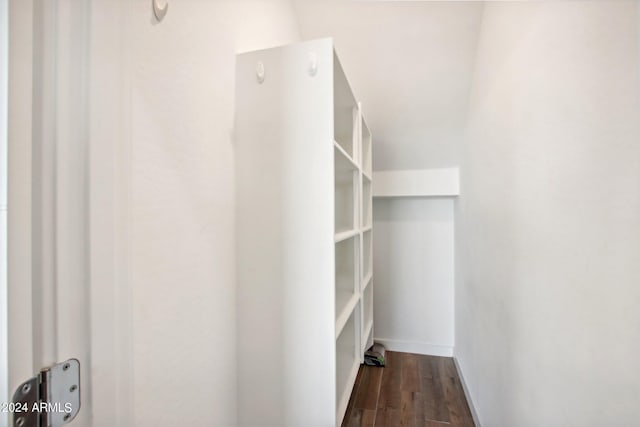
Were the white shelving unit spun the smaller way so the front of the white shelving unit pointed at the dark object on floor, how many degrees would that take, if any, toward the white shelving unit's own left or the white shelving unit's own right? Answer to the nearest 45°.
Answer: approximately 45° to the white shelving unit's own left

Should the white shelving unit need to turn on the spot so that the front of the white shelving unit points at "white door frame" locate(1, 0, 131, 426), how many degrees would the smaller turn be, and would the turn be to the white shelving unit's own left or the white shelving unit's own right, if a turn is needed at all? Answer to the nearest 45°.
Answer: approximately 135° to the white shelving unit's own right

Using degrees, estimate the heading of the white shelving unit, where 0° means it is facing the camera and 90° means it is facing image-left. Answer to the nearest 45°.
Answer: approximately 270°

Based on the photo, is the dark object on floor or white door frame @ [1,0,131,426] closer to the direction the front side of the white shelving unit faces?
the dark object on floor
